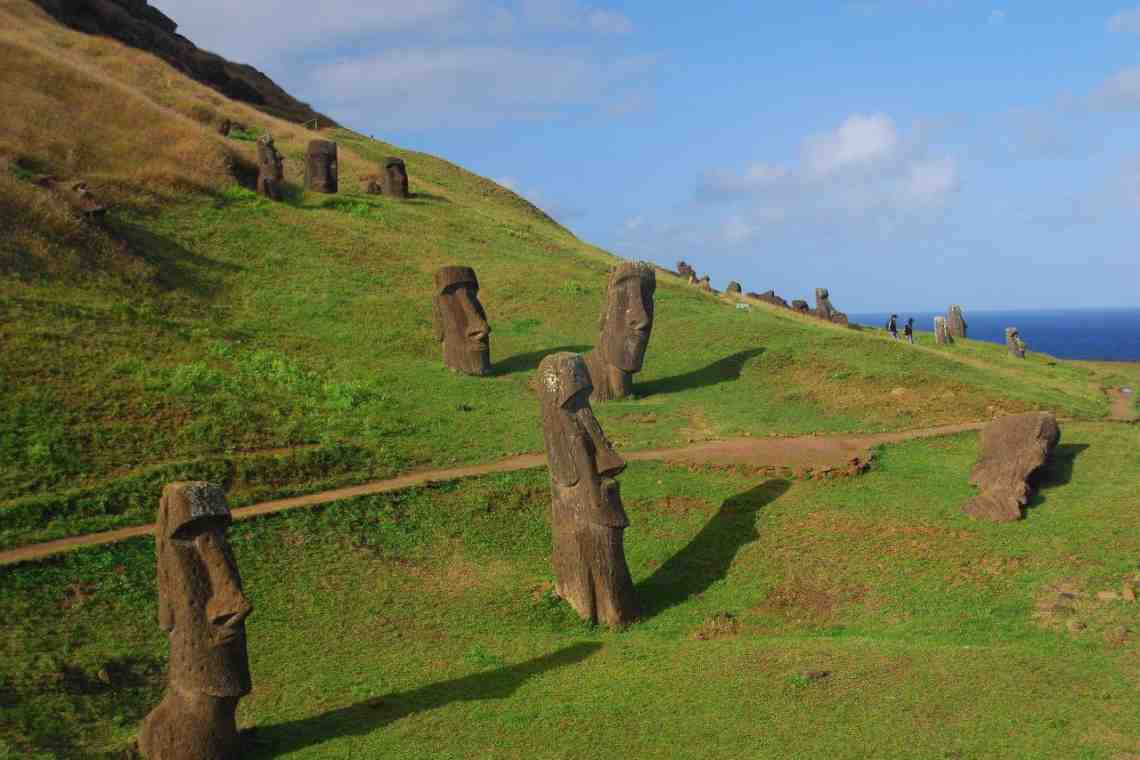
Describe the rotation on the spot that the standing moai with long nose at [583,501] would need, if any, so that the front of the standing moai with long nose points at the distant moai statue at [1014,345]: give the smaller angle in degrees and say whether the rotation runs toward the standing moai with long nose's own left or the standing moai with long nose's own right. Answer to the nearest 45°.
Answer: approximately 45° to the standing moai with long nose's own left

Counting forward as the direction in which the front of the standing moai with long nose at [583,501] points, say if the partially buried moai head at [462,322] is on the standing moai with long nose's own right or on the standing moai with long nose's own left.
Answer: on the standing moai with long nose's own left

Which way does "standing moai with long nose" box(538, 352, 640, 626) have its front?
to the viewer's right

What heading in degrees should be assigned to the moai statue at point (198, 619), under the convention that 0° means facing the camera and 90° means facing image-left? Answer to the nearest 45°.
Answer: approximately 315°

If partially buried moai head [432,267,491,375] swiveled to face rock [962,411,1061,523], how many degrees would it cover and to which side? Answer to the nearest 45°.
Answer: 0° — it already faces it

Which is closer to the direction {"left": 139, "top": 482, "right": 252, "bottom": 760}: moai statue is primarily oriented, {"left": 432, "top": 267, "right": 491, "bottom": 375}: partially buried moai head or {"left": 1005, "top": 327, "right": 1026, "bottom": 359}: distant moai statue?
the distant moai statue
